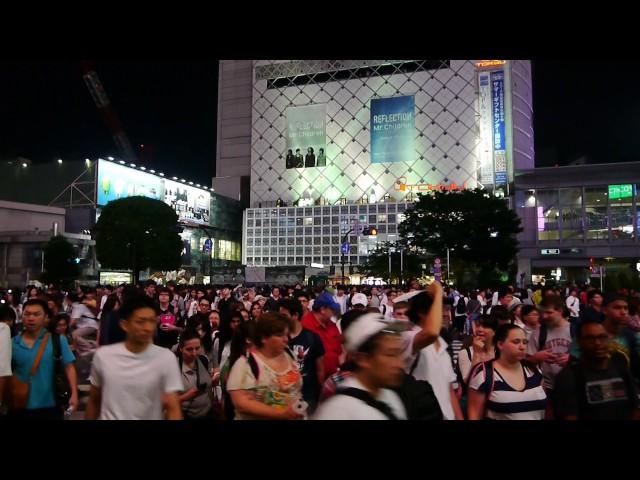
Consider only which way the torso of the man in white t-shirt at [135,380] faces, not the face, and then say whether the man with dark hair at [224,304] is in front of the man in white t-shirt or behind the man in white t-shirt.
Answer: behind

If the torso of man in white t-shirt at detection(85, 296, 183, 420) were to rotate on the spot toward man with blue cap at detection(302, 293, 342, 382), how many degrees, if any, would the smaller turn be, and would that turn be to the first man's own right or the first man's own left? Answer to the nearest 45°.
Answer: approximately 135° to the first man's own left

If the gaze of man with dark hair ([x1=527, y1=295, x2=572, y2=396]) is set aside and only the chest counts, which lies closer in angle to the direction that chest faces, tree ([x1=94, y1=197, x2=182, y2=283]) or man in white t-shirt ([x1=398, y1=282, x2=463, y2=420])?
the man in white t-shirt

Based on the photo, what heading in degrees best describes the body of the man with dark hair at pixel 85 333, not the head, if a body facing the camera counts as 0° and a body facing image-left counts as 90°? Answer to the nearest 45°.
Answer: approximately 315°

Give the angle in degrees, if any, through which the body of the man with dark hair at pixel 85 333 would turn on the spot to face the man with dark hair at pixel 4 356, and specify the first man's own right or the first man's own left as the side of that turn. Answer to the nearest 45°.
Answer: approximately 45° to the first man's own right
